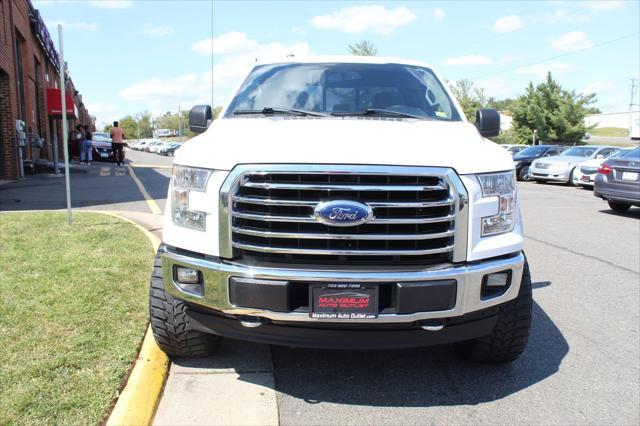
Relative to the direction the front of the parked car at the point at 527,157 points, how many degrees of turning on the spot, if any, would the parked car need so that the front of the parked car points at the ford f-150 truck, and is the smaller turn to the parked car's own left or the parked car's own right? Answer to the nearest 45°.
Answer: approximately 45° to the parked car's own left

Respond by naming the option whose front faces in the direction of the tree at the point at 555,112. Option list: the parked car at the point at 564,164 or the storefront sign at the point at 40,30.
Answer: the storefront sign

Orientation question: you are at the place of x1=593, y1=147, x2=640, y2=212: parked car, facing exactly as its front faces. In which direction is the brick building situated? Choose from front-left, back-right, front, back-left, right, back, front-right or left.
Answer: back-left

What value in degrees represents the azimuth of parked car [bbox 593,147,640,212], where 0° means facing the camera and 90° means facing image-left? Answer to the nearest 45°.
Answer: approximately 225°

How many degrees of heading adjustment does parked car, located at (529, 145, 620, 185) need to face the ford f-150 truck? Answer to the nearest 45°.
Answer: approximately 45° to its left

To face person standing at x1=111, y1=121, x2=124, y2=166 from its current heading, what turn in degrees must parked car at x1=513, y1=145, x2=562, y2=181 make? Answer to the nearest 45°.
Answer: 0° — it already faces them

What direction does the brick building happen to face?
to the viewer's right

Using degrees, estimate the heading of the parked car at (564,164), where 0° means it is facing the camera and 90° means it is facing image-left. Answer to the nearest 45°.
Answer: approximately 45°

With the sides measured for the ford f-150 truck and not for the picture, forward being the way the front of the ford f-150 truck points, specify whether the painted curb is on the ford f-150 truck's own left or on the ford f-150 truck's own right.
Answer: on the ford f-150 truck's own right

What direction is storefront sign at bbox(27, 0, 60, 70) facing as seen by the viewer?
to the viewer's right

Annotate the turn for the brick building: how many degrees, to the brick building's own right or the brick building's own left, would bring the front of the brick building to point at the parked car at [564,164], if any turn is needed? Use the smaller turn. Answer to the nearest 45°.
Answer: approximately 45° to the brick building's own right
